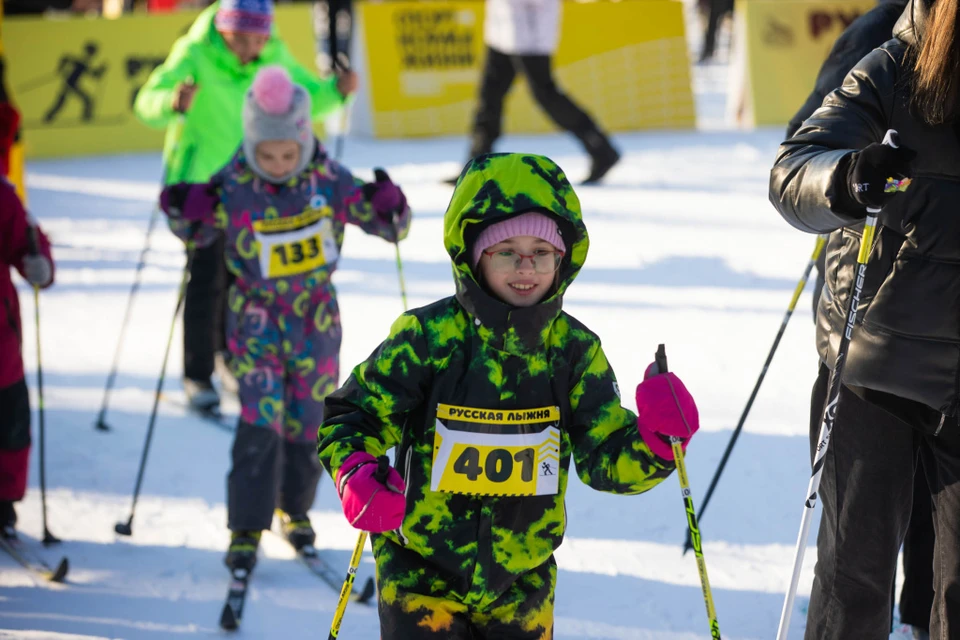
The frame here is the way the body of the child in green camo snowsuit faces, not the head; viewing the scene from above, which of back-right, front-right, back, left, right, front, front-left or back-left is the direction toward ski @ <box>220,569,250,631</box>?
back-right

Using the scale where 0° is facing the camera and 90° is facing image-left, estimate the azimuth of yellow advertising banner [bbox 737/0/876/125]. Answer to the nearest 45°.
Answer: approximately 0°

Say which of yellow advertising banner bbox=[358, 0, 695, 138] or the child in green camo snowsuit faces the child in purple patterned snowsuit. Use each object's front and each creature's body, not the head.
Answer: the yellow advertising banner

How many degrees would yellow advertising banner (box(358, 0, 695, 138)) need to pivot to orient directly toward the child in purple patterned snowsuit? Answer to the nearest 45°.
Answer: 0° — it already faces them

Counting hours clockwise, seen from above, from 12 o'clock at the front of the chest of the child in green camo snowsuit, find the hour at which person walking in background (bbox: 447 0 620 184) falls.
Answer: The person walking in background is roughly at 6 o'clock from the child in green camo snowsuit.

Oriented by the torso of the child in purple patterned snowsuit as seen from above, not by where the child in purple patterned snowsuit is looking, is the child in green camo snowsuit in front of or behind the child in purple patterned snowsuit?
in front

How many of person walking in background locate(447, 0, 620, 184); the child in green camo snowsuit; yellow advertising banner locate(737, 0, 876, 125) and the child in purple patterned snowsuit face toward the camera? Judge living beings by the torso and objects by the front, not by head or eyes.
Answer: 3

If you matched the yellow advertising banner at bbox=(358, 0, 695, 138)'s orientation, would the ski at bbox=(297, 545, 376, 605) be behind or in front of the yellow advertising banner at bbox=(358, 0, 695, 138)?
in front
